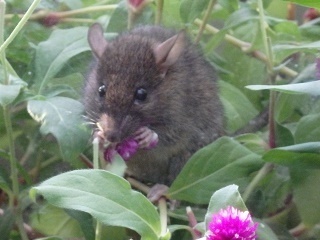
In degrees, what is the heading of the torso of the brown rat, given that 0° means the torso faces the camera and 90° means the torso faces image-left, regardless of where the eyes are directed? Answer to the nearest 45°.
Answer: approximately 45°

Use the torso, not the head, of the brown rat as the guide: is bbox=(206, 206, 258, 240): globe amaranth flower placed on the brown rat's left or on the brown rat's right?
on the brown rat's left
